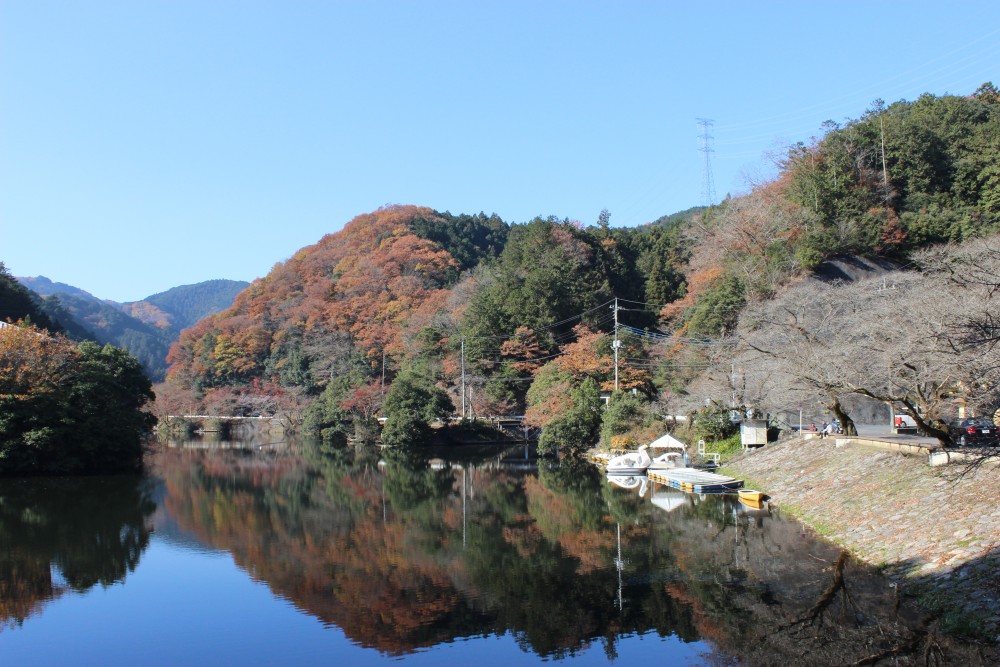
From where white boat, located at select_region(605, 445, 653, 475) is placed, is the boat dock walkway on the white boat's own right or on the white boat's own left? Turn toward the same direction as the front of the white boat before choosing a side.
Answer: on the white boat's own right

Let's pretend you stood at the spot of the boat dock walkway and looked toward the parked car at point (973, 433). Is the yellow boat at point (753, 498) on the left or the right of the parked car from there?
right

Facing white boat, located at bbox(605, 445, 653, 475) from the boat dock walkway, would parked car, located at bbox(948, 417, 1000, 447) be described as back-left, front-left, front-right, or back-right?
back-right
